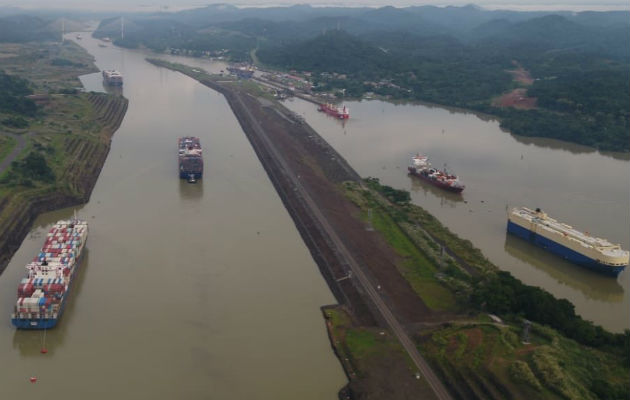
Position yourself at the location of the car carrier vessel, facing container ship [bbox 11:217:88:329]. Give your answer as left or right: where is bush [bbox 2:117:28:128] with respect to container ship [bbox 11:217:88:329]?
right

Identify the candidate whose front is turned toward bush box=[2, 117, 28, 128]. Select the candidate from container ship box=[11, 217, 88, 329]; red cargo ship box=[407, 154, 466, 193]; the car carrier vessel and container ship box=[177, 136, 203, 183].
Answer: container ship box=[11, 217, 88, 329]

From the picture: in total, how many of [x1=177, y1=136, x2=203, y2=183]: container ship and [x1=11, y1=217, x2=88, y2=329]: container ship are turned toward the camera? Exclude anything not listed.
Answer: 1

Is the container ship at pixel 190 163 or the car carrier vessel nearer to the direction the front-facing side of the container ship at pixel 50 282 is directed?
the container ship

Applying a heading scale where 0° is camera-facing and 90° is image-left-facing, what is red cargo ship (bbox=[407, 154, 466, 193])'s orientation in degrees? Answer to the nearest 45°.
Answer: approximately 315°

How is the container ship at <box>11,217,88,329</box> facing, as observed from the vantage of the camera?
facing away from the viewer

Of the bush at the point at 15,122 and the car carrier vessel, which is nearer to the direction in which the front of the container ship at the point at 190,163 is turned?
the car carrier vessel
